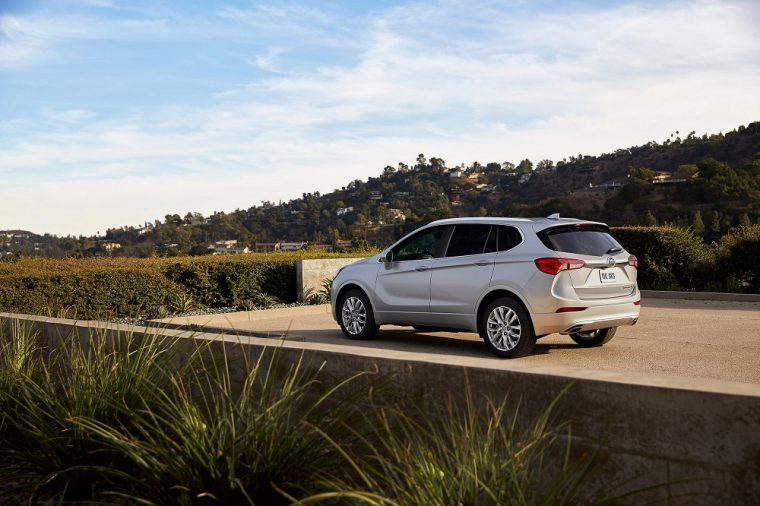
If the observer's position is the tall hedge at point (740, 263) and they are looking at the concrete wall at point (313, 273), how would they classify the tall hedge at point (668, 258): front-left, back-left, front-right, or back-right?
front-right

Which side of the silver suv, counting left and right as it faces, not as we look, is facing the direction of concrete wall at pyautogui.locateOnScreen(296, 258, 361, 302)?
front

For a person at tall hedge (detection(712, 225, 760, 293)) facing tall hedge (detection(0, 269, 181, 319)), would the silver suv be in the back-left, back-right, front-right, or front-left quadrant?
front-left

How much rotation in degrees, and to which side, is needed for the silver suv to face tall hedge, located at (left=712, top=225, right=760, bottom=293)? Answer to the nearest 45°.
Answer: approximately 90° to its right

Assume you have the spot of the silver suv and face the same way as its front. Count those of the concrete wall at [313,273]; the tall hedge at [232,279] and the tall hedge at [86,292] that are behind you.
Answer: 0

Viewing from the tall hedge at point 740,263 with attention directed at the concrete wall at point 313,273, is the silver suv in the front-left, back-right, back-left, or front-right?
front-left

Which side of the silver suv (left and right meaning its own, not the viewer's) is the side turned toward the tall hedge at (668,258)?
right

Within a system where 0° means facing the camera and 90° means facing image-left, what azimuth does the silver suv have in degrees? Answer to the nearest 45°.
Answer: approximately 135°

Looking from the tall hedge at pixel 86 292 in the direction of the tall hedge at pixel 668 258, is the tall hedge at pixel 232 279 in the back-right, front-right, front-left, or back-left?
front-left

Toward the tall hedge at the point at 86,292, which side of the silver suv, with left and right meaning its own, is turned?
front

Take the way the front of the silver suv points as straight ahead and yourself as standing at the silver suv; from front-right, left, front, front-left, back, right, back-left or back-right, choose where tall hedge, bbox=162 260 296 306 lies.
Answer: front
